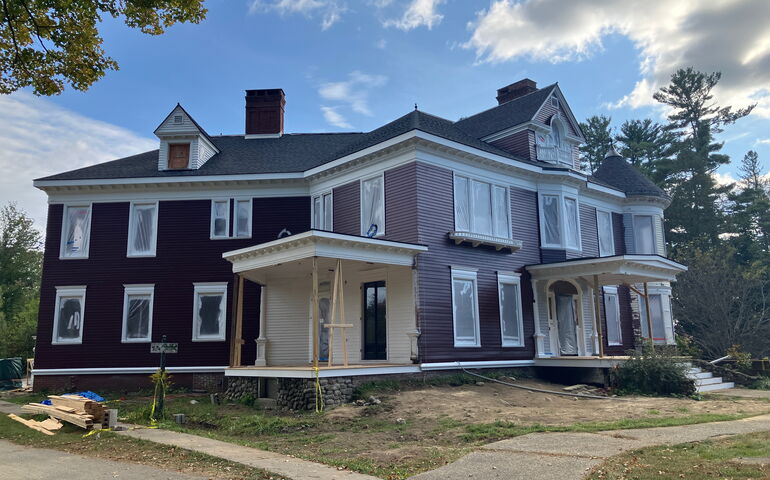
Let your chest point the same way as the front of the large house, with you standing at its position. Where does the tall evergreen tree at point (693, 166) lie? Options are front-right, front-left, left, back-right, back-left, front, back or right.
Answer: left

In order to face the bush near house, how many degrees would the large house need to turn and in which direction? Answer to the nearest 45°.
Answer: approximately 45° to its left

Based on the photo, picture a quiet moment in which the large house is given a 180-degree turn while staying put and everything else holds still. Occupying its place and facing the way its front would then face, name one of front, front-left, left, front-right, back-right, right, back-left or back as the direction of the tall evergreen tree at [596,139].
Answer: right

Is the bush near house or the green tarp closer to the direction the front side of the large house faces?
the bush near house

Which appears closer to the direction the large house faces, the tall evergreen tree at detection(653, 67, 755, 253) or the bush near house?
the bush near house

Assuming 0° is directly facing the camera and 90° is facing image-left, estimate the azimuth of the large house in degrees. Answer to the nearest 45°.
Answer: approximately 315°
